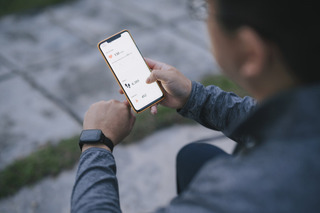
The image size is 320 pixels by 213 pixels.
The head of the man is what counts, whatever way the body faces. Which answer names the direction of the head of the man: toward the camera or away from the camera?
away from the camera

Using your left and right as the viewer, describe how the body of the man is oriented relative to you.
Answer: facing away from the viewer and to the left of the viewer
